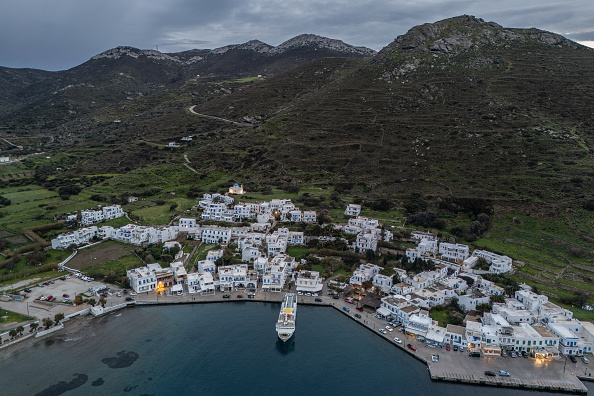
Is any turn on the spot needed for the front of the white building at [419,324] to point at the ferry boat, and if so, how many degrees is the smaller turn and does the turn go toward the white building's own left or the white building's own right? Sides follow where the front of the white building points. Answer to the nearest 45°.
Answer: approximately 45° to the white building's own right

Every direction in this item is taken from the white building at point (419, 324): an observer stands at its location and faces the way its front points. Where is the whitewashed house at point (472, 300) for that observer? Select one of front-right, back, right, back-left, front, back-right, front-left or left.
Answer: back

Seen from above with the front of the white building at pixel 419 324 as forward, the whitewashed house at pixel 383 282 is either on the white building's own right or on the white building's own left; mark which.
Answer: on the white building's own right

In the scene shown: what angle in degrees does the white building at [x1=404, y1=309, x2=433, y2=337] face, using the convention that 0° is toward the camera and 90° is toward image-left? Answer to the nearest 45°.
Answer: approximately 45°

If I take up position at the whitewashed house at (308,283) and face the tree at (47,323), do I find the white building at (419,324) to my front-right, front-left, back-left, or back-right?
back-left

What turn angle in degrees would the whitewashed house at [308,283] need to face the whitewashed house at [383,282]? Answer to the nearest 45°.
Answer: approximately 90° to its left

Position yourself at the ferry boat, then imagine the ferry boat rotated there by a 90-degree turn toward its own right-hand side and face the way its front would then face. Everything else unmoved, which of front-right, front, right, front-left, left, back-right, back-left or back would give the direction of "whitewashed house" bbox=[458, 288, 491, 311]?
back

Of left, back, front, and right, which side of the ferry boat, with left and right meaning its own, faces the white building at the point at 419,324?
left

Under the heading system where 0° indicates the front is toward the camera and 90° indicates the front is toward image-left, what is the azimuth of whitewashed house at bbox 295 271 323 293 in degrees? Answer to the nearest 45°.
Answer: approximately 0°

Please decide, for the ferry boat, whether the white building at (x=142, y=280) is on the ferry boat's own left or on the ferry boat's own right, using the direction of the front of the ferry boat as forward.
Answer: on the ferry boat's own right

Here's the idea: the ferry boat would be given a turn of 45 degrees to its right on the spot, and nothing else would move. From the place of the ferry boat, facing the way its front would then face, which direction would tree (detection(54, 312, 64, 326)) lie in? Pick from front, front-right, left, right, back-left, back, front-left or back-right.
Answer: front-right

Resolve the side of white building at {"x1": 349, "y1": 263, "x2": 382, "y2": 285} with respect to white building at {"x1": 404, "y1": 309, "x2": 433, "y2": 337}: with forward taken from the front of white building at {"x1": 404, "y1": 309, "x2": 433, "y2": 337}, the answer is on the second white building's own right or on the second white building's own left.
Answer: on the second white building's own right

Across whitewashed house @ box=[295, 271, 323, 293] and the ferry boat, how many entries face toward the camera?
2
